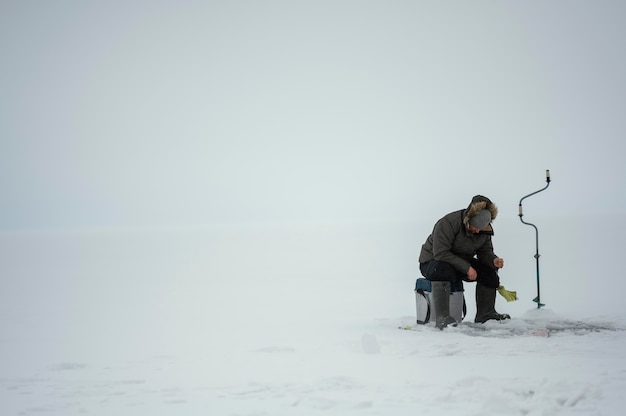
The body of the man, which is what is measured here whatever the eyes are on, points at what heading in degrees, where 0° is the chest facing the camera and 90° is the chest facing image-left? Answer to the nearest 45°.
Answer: approximately 315°
